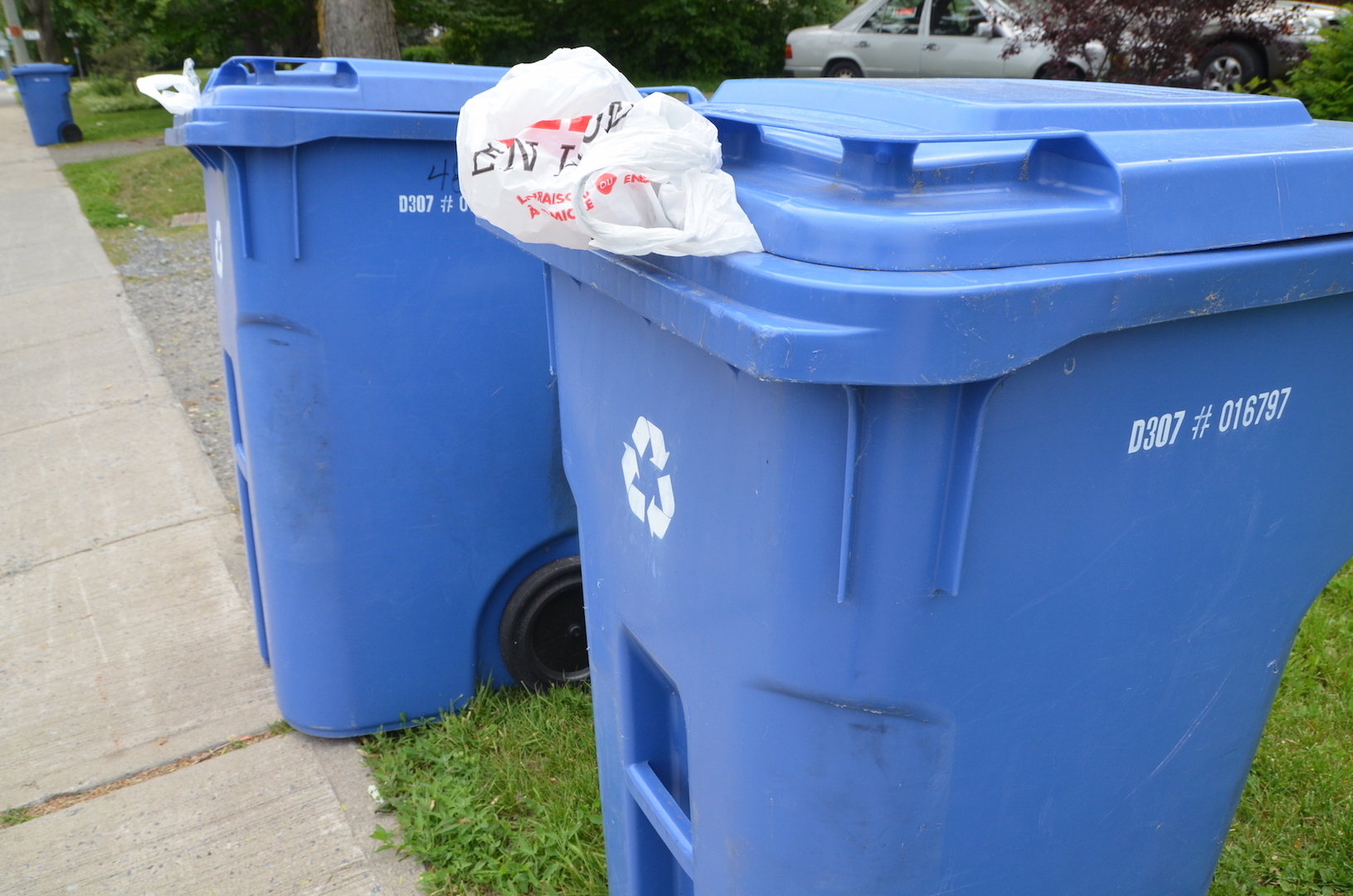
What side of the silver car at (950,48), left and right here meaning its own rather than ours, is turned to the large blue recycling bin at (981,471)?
right

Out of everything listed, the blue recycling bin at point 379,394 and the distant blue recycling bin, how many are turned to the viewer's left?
2

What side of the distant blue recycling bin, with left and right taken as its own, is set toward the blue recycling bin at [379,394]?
left

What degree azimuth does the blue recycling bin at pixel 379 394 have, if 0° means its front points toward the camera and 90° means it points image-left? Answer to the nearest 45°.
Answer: approximately 90°

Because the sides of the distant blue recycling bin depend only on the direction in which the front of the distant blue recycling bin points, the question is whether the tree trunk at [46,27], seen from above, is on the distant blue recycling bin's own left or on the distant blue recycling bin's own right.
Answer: on the distant blue recycling bin's own right

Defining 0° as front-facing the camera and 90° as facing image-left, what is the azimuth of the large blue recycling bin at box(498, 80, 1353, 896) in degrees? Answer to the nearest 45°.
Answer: approximately 45°

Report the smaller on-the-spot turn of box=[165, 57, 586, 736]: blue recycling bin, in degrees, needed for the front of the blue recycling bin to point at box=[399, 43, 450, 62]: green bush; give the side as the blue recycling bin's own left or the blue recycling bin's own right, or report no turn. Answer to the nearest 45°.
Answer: approximately 90° to the blue recycling bin's own right

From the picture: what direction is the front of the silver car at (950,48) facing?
to the viewer's right

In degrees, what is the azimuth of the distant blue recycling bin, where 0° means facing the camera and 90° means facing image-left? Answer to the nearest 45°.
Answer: approximately 90°

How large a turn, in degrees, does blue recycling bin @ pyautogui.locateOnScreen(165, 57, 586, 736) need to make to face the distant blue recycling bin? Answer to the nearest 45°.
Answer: approximately 90° to its right

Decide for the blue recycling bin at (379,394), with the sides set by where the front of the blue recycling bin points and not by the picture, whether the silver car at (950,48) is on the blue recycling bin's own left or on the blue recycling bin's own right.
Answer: on the blue recycling bin's own right

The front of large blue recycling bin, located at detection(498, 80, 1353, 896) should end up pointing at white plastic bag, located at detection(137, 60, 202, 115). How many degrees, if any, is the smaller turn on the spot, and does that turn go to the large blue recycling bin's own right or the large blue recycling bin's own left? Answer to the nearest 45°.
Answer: approximately 90° to the large blue recycling bin's own right

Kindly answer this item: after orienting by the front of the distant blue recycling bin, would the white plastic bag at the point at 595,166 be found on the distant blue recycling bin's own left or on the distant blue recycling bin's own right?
on the distant blue recycling bin's own left
